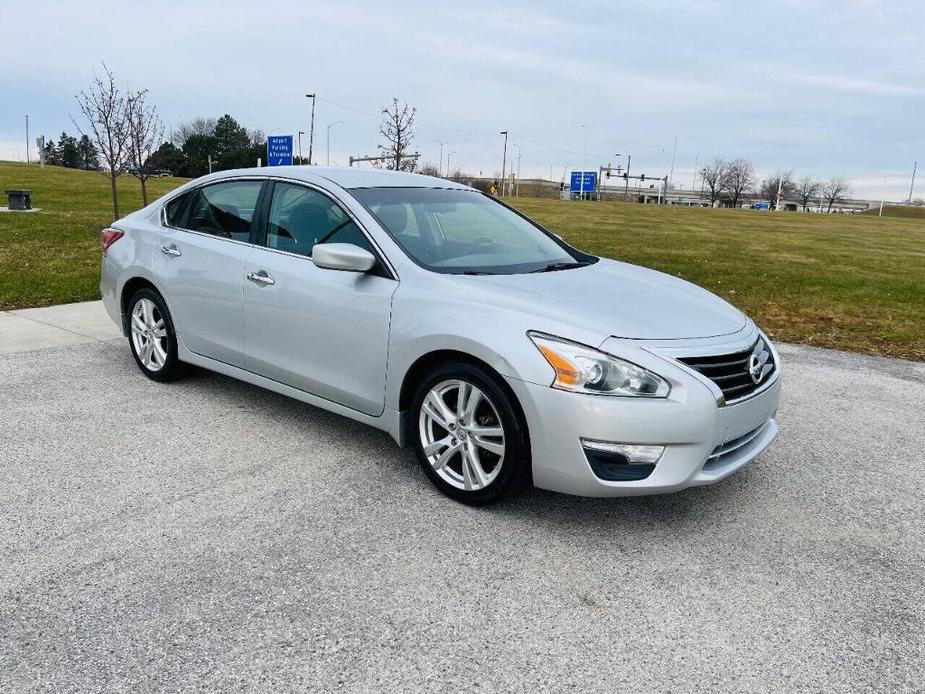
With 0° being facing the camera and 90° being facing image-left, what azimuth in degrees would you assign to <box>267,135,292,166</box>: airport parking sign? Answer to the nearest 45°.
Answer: approximately 0°

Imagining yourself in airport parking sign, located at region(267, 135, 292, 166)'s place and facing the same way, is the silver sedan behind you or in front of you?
in front

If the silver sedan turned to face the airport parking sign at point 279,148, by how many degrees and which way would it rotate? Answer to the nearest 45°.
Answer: approximately 135° to its left

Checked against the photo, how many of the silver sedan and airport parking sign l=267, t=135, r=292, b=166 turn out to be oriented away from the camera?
0
